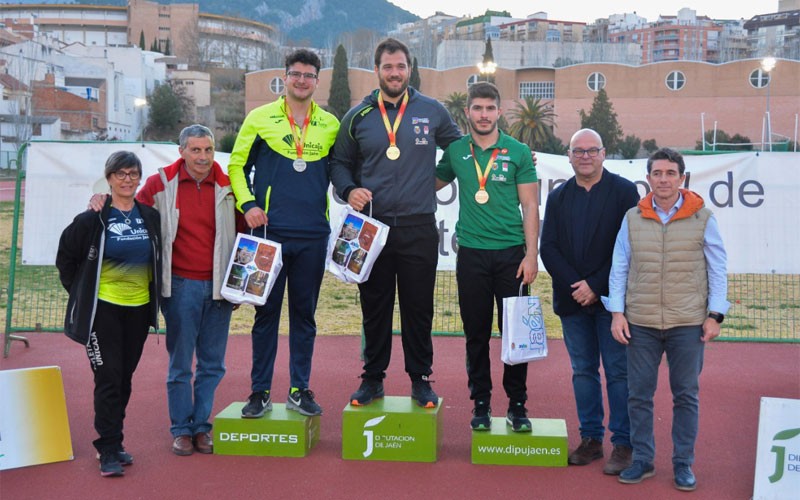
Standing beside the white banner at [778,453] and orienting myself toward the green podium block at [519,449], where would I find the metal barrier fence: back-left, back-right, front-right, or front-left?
front-right

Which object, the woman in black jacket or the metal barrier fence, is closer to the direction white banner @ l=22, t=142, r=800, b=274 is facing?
the woman in black jacket

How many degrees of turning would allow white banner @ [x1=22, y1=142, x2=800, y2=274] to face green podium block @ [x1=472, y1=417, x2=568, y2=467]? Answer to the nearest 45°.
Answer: approximately 45° to its right

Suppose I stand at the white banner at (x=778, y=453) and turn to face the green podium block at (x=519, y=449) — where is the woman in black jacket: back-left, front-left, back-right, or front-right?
front-left

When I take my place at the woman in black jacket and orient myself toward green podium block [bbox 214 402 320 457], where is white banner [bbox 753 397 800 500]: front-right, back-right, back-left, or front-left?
front-right

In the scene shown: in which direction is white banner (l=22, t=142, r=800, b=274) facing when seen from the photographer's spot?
facing the viewer

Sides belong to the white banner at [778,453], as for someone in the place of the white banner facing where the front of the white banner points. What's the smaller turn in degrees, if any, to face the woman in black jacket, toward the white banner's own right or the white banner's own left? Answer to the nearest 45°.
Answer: approximately 90° to the white banner's own right

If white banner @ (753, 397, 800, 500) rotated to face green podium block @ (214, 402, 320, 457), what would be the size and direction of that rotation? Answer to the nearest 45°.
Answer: approximately 90° to its right

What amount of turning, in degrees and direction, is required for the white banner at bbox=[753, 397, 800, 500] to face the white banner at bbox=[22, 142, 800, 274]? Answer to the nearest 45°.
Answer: approximately 180°

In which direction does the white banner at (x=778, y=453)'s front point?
toward the camera

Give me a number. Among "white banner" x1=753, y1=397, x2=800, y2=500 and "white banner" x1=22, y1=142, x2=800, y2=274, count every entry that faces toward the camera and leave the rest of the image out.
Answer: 2
